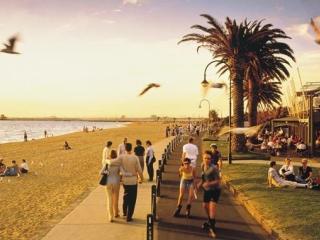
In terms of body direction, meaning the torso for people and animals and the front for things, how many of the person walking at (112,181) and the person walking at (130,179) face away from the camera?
2

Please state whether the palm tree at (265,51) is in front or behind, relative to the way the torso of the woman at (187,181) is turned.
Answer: behind

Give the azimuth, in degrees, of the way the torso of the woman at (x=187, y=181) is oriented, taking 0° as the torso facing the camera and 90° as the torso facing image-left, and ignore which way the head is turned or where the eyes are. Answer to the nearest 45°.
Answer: approximately 0°

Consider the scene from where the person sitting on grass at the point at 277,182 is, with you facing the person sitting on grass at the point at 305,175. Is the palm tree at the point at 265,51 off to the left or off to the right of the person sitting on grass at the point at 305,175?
left

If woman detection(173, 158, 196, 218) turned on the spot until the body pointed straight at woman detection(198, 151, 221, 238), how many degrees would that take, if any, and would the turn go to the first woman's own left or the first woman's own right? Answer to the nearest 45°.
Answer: approximately 45° to the first woman's own left

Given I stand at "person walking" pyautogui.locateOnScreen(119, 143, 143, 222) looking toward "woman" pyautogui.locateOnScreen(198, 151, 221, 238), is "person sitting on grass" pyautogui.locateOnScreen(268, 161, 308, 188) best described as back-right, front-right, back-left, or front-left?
front-left

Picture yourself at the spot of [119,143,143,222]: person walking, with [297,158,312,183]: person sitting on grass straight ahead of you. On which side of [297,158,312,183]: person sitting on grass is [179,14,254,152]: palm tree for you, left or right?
left

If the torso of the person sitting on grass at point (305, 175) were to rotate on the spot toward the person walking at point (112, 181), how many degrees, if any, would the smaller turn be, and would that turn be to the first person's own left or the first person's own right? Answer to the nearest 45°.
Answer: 0° — they already face them

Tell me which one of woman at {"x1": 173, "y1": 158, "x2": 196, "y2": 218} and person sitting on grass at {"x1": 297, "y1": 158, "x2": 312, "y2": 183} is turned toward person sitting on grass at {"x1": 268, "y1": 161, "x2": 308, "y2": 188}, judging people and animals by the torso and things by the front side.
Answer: person sitting on grass at {"x1": 297, "y1": 158, "x2": 312, "y2": 183}

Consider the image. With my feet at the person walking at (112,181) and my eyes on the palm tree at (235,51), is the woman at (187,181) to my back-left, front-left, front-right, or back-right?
front-right

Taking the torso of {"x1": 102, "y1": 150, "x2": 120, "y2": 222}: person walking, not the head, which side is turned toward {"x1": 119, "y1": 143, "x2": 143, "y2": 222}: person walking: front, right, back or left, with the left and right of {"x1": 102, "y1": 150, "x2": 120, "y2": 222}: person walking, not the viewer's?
right
